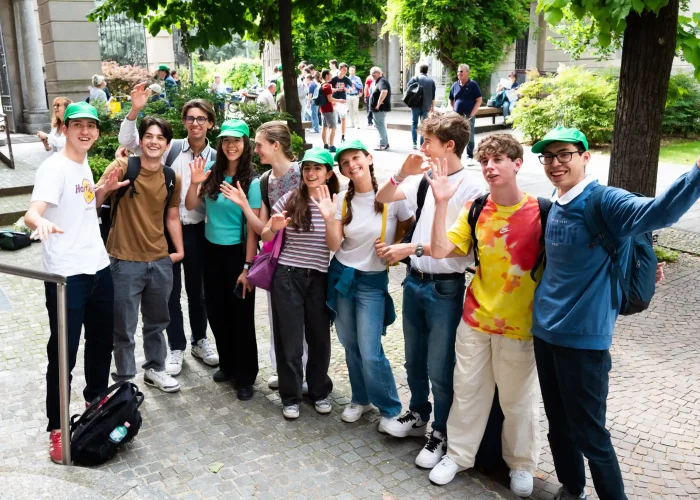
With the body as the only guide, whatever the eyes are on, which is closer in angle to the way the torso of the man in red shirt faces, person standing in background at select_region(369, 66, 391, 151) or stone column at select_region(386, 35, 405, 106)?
the person standing in background

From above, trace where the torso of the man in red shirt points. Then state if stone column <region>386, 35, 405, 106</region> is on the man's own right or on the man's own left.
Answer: on the man's own left

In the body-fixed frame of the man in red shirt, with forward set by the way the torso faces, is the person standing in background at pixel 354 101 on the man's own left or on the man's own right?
on the man's own left

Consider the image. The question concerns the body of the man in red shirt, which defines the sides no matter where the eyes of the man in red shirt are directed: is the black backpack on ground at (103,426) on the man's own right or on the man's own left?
on the man's own right

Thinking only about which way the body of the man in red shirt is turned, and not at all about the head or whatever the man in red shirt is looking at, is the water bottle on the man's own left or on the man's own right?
on the man's own right

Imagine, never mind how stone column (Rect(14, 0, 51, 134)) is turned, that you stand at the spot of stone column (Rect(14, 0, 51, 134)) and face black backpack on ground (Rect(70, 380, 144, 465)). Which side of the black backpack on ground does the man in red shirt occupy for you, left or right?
left

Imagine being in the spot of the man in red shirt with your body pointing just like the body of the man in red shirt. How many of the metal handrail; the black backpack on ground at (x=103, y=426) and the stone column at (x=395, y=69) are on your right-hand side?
2
